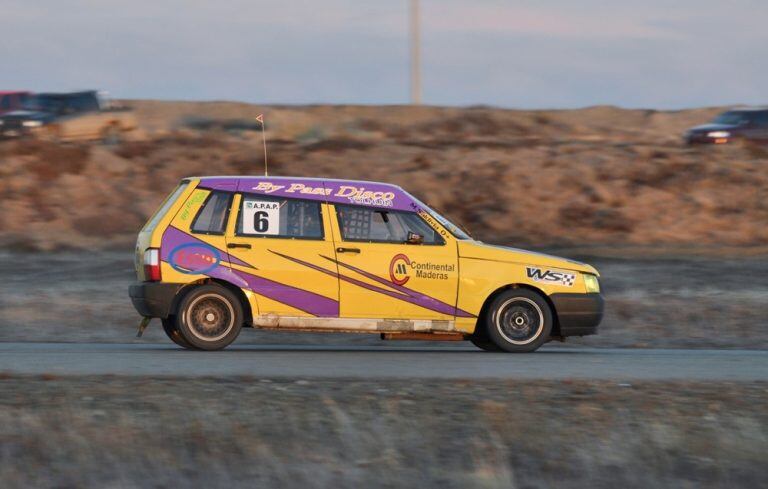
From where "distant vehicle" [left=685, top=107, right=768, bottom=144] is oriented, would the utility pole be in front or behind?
in front

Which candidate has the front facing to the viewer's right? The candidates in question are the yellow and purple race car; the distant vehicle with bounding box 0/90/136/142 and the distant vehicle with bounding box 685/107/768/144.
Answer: the yellow and purple race car

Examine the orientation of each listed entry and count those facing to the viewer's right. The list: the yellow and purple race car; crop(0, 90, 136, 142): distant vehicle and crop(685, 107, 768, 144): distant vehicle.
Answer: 1

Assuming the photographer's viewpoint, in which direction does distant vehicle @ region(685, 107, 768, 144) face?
facing the viewer and to the left of the viewer

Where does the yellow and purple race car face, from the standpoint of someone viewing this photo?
facing to the right of the viewer

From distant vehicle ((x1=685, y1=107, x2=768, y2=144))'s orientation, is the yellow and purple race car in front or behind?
in front

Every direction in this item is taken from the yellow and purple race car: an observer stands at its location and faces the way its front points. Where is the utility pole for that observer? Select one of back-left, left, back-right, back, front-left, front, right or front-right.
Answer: left
